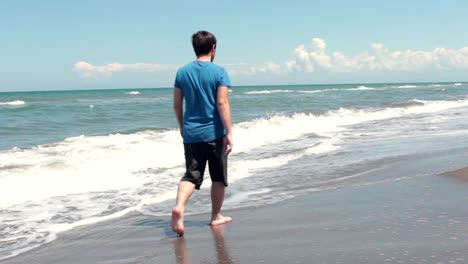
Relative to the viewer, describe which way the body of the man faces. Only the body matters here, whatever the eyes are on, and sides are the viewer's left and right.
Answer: facing away from the viewer and to the right of the viewer
